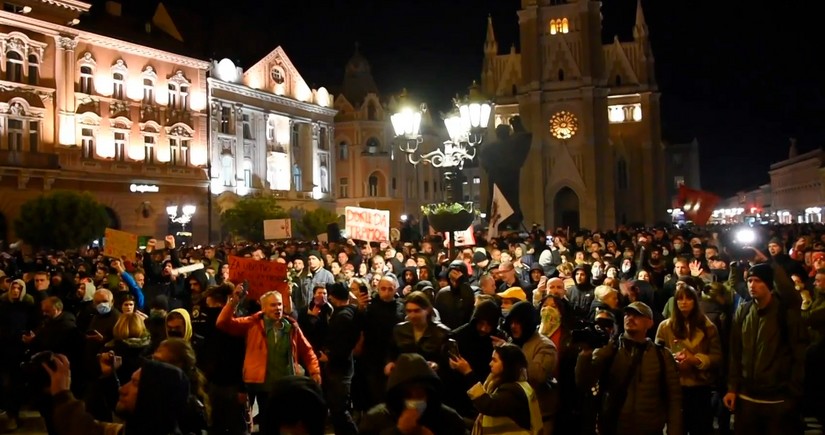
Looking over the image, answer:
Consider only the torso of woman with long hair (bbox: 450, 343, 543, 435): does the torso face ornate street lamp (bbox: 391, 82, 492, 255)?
no

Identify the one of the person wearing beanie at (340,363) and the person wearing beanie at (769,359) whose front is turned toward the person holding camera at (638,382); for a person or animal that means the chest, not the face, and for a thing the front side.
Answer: the person wearing beanie at (769,359)

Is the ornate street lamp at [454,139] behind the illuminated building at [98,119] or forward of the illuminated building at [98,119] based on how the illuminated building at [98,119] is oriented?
forward

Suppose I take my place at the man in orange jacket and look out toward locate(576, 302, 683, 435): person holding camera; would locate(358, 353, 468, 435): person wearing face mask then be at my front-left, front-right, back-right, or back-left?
front-right

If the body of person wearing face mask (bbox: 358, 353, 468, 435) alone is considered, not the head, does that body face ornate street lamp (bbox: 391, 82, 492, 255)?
no

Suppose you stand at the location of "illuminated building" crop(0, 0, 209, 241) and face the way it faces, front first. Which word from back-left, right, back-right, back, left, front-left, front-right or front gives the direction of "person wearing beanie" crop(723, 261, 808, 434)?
front-right

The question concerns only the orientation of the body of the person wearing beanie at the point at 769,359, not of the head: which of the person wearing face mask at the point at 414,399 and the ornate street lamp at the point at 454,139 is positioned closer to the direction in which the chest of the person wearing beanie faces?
the person wearing face mask
